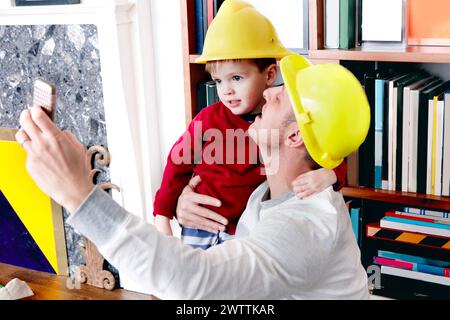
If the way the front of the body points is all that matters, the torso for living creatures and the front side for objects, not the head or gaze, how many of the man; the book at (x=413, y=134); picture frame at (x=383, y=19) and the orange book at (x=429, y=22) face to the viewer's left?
1

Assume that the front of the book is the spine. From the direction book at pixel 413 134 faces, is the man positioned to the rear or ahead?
ahead

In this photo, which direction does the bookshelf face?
toward the camera

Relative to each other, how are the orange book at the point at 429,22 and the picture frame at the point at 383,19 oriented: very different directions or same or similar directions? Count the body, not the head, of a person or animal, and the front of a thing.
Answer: same or similar directions

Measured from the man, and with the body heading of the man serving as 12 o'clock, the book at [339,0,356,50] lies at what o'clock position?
The book is roughly at 4 o'clock from the man.

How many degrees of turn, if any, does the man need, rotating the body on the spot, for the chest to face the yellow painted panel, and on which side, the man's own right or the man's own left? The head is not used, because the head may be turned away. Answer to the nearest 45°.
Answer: approximately 45° to the man's own right

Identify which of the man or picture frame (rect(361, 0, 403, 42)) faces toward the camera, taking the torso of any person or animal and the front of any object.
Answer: the picture frame

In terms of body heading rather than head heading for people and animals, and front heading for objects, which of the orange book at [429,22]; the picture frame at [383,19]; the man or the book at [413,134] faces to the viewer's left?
the man

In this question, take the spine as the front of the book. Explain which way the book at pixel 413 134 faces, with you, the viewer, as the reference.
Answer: facing the viewer

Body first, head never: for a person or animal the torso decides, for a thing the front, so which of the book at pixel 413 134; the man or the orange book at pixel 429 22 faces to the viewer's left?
the man

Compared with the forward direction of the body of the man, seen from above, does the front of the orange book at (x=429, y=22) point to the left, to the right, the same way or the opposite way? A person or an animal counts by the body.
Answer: to the left

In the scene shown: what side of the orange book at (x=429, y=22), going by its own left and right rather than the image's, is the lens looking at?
front
